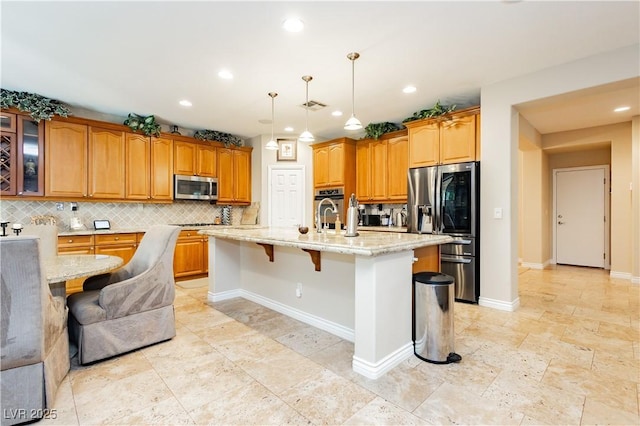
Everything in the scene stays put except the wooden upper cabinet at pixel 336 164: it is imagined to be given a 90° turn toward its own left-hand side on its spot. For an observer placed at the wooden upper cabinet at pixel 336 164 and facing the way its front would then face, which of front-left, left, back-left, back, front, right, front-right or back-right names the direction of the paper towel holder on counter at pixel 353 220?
front-right

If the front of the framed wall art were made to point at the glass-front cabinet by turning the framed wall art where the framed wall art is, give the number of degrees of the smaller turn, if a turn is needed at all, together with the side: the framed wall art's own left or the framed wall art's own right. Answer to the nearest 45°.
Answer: approximately 45° to the framed wall art's own right

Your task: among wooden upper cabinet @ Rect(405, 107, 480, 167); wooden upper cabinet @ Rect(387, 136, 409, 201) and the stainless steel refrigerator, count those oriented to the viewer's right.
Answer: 0

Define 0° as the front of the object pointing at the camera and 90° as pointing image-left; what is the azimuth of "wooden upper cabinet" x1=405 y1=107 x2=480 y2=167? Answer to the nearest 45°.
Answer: approximately 45°

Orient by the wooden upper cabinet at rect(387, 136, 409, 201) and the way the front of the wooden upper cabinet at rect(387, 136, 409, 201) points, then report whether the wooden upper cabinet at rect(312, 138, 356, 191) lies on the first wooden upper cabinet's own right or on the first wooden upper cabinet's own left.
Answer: on the first wooden upper cabinet's own right

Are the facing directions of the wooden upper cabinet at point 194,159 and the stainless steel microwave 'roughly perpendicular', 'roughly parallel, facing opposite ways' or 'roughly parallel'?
roughly parallel

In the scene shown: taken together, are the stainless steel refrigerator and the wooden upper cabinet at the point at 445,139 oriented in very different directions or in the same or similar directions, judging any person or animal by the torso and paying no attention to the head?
same or similar directions

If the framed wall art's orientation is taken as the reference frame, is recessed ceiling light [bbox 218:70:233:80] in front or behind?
in front

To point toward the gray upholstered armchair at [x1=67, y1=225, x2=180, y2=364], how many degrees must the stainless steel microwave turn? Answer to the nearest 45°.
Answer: approximately 45° to its right

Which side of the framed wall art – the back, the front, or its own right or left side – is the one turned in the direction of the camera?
front

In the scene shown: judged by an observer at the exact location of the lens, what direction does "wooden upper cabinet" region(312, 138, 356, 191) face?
facing the viewer and to the left of the viewer

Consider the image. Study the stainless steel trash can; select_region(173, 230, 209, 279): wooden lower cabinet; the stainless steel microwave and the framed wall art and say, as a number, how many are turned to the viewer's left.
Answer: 0

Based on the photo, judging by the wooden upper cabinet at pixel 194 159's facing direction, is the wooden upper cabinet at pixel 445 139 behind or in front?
in front

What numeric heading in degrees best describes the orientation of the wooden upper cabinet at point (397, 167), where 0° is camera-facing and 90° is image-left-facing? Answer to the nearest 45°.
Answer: approximately 45°
